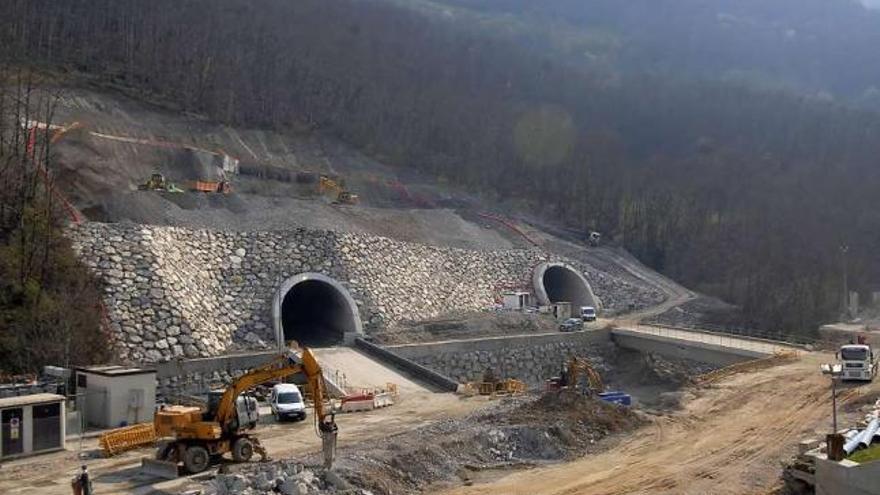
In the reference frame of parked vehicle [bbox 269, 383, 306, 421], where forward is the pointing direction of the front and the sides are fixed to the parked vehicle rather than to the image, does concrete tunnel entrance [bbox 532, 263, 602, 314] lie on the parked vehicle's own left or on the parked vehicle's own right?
on the parked vehicle's own left

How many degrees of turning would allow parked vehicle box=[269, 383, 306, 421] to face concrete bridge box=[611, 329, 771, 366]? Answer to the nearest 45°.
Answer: approximately 90° to its left

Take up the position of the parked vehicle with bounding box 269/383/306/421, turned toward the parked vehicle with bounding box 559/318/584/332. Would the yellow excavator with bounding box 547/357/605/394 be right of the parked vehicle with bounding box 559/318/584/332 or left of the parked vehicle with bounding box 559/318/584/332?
right

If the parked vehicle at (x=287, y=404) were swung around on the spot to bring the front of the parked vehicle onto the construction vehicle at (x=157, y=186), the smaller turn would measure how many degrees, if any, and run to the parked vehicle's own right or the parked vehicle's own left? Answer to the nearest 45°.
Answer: approximately 135° to the parked vehicle's own left

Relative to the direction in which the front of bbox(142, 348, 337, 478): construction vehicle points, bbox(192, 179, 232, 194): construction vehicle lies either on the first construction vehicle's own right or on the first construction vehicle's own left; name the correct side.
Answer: on the first construction vehicle's own left

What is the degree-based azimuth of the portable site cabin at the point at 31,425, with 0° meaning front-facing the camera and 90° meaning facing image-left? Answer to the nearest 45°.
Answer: approximately 315°

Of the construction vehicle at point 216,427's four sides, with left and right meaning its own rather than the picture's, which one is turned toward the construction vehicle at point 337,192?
left

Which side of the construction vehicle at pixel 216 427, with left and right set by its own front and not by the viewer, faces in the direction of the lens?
right
